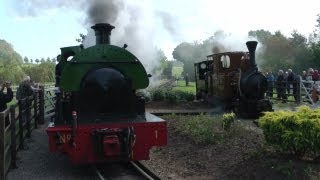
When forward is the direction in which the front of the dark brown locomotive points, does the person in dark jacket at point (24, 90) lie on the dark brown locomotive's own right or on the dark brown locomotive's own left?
on the dark brown locomotive's own right

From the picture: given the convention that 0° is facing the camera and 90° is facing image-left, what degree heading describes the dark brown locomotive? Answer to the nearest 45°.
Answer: approximately 315°

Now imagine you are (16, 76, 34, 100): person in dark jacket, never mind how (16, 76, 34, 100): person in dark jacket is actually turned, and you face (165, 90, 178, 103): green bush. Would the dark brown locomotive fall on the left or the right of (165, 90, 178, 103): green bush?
right

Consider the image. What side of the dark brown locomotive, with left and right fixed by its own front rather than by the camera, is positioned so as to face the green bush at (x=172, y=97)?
back

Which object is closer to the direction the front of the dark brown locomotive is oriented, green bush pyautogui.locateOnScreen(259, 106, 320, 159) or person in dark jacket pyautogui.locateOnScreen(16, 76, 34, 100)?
the green bush

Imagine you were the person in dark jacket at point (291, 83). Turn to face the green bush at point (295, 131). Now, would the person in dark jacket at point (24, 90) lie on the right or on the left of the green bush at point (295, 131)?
right

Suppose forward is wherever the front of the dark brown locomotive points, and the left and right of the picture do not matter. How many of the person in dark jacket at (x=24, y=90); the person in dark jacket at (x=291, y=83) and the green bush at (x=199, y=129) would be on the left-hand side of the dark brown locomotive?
1

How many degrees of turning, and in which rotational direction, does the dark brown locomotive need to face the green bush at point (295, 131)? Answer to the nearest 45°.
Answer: approximately 45° to its right

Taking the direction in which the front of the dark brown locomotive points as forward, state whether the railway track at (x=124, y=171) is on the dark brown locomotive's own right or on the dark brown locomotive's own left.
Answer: on the dark brown locomotive's own right

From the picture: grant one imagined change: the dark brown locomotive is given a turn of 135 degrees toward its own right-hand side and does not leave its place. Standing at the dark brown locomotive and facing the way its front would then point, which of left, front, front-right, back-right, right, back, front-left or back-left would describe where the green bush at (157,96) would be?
front-right

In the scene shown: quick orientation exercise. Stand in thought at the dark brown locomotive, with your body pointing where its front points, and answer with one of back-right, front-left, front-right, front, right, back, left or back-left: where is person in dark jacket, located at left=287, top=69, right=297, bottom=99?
left

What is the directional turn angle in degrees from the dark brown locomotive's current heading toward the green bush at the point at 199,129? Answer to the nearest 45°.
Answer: approximately 45° to its right
